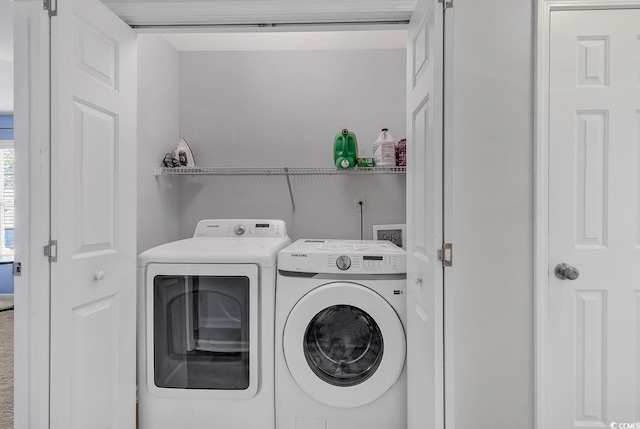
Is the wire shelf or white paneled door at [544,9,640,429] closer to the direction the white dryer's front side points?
the white paneled door

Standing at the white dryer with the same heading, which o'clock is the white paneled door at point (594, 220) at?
The white paneled door is roughly at 10 o'clock from the white dryer.

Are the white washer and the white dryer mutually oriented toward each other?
no

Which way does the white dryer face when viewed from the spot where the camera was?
facing the viewer

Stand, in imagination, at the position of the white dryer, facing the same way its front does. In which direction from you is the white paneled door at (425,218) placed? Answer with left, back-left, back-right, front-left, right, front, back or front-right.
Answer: front-left

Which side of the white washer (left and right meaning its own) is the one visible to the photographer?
front

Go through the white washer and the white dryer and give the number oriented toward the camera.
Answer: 2

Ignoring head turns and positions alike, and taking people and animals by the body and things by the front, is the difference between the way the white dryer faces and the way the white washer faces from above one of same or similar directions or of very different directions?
same or similar directions
